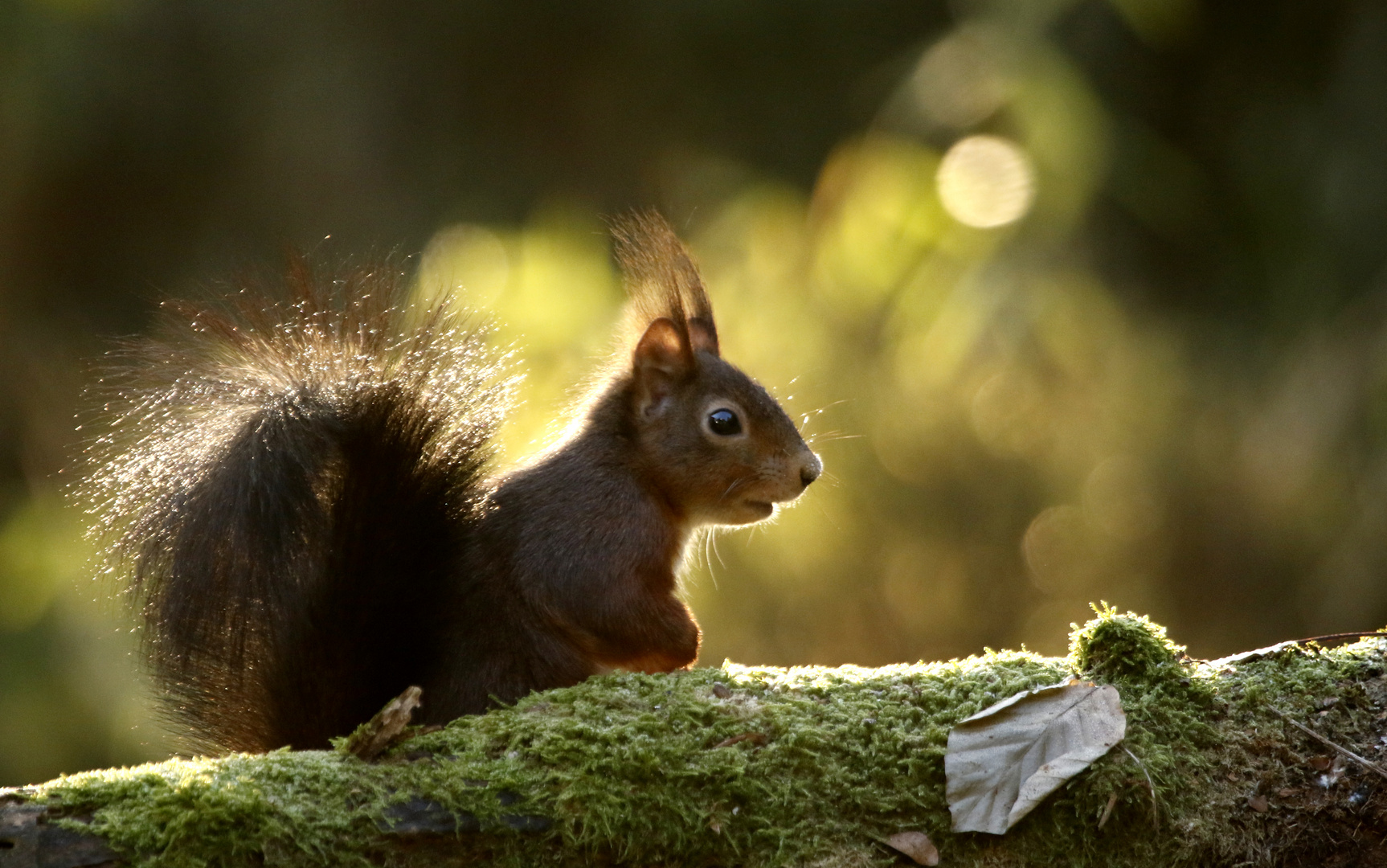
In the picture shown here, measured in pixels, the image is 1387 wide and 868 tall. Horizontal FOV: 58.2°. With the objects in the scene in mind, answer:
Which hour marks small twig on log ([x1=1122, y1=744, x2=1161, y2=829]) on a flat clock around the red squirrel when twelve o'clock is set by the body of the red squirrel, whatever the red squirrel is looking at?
The small twig on log is roughly at 1 o'clock from the red squirrel.

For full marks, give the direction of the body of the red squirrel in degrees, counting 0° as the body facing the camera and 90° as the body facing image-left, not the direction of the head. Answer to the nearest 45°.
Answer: approximately 270°

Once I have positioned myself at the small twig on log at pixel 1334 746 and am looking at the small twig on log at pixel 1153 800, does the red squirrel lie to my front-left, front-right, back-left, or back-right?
front-right

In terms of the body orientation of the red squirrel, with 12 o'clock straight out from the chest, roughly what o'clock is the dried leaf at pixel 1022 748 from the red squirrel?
The dried leaf is roughly at 1 o'clock from the red squirrel.

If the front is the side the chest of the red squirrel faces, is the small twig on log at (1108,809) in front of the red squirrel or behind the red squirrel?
in front

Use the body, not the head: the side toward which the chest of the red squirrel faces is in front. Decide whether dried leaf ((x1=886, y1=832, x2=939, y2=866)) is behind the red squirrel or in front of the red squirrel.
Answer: in front

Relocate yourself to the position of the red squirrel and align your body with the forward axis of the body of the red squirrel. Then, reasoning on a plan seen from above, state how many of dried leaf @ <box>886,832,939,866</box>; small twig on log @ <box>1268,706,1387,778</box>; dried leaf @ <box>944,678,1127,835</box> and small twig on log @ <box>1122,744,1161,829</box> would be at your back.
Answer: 0

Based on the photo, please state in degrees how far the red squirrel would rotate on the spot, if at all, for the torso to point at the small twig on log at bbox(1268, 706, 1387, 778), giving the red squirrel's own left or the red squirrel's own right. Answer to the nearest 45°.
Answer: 0° — it already faces it
